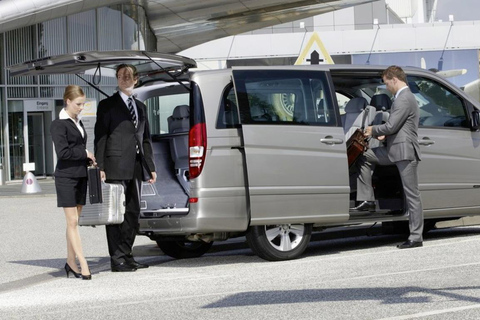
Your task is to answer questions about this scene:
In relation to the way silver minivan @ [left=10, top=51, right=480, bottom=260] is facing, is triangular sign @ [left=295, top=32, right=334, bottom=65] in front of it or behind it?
in front

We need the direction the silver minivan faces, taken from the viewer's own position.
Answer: facing away from the viewer and to the right of the viewer

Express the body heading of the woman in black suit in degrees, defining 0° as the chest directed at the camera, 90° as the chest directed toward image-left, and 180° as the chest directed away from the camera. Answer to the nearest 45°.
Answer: approximately 315°

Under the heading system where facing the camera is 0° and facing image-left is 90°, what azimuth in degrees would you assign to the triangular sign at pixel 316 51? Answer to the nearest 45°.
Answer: approximately 0°

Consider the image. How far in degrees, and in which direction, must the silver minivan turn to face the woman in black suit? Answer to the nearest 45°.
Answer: approximately 135° to its left

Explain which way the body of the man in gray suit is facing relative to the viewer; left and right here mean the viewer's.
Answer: facing to the left of the viewer

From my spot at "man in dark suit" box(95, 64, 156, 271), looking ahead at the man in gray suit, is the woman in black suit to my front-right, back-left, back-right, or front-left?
back-right

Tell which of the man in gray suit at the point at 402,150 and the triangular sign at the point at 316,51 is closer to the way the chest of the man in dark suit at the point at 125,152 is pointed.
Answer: the man in gray suit

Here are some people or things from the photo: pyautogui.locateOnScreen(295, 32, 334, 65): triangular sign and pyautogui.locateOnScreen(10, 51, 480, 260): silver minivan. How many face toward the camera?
1

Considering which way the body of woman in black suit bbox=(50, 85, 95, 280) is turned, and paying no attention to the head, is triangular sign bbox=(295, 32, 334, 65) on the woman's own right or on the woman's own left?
on the woman's own left

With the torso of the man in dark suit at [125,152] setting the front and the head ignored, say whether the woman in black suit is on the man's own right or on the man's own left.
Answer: on the man's own right

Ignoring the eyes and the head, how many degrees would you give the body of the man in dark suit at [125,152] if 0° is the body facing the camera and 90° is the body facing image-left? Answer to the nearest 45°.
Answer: approximately 315°

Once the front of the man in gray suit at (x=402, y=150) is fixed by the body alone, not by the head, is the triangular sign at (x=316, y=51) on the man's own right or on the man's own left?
on the man's own right

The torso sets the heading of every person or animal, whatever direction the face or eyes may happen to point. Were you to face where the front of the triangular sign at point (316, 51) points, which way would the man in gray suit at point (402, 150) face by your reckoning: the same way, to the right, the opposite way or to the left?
to the right
